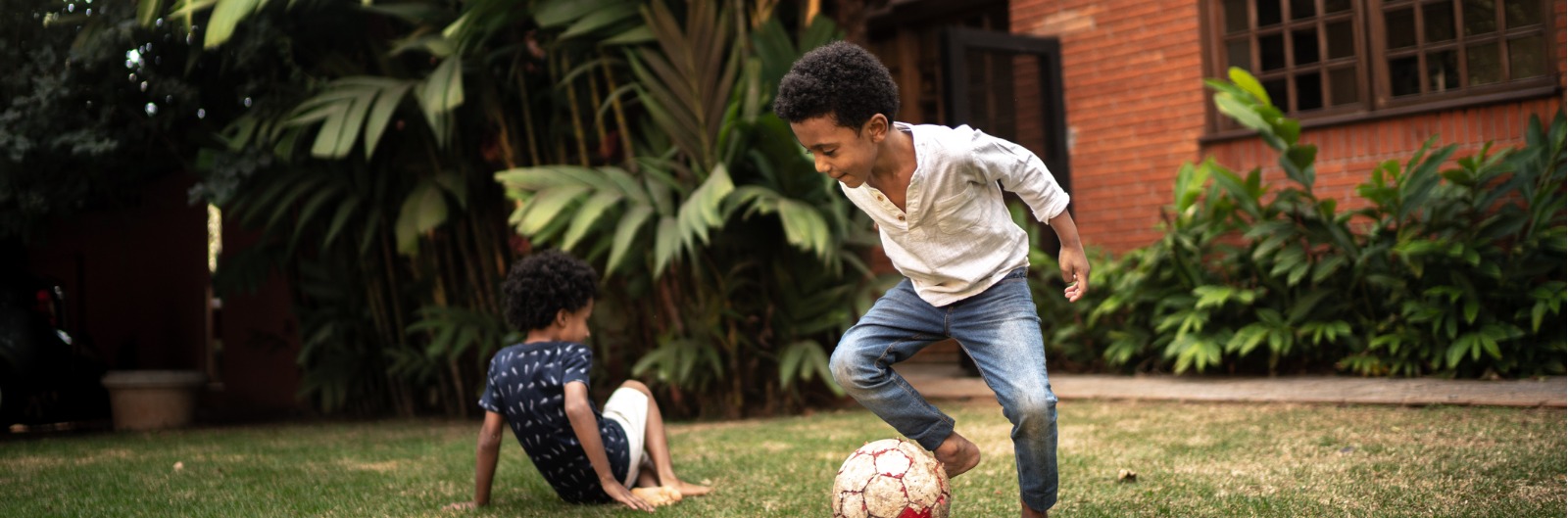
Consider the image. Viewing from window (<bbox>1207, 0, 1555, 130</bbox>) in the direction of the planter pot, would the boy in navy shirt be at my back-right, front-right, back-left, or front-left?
front-left

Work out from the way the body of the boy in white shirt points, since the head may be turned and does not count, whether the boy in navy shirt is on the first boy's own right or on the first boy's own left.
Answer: on the first boy's own right

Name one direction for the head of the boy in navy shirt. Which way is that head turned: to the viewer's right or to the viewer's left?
to the viewer's right

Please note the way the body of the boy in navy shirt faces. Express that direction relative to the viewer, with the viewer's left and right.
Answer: facing away from the viewer and to the right of the viewer

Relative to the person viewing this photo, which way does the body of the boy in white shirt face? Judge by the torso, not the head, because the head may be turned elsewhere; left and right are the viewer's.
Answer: facing the viewer and to the left of the viewer

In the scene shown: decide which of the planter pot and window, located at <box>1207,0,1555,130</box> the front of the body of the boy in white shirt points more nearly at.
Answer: the planter pot

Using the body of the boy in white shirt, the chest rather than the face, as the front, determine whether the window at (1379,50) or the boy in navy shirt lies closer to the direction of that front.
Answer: the boy in navy shirt

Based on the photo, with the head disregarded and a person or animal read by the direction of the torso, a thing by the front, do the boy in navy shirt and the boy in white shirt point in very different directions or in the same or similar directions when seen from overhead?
very different directions
